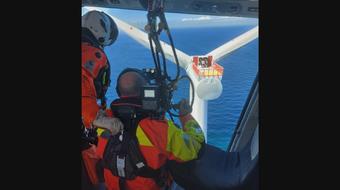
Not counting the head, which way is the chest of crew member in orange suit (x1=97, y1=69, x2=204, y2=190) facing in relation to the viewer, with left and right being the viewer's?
facing away from the viewer and to the right of the viewer
